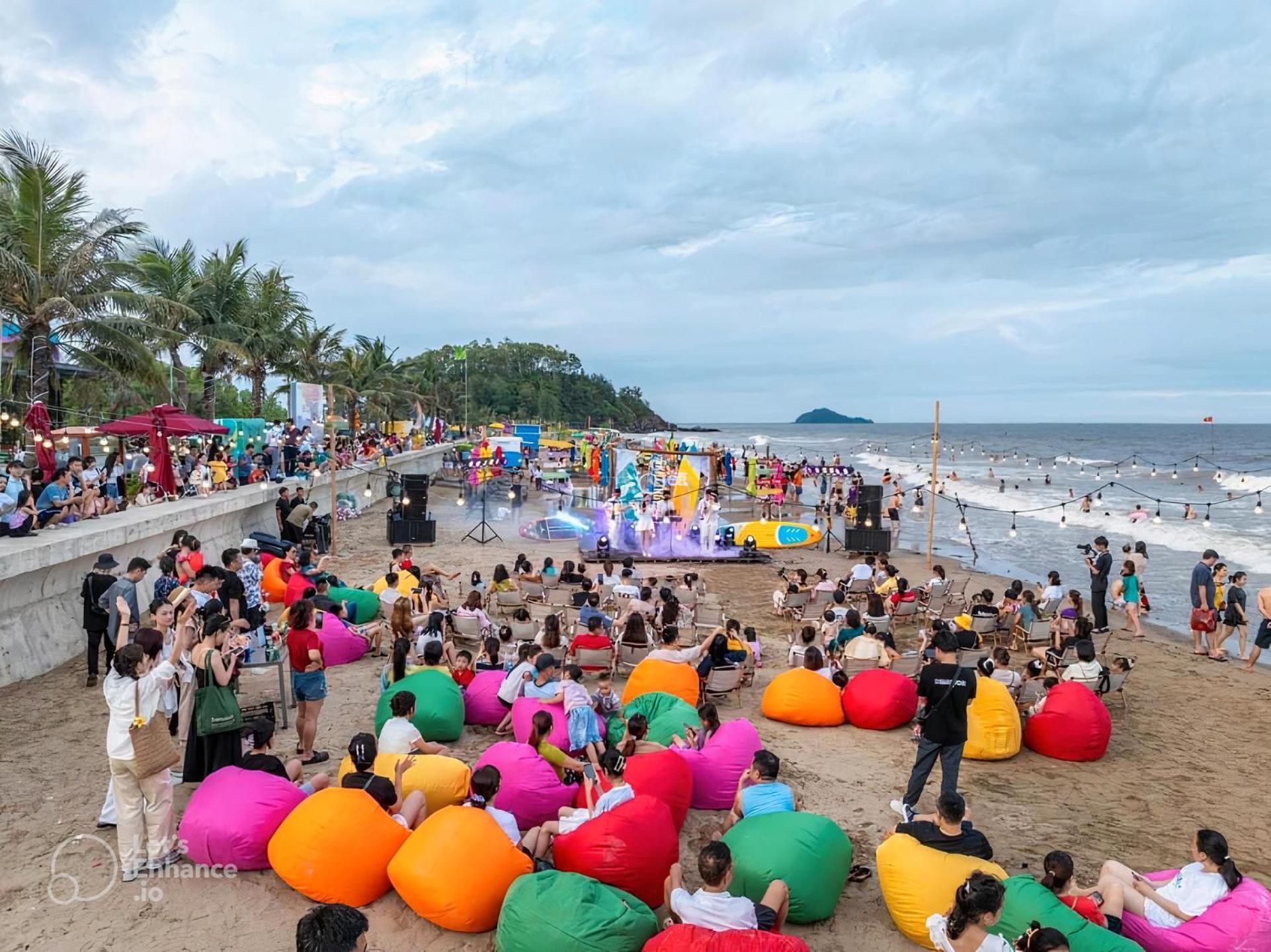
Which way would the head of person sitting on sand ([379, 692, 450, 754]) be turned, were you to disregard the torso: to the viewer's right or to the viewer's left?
to the viewer's right

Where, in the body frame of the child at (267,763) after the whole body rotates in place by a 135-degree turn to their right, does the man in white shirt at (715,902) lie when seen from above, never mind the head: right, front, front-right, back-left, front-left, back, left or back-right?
front-left

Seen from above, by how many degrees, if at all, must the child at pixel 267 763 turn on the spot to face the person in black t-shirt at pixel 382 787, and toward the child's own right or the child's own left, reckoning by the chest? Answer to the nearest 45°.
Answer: approximately 90° to the child's own right

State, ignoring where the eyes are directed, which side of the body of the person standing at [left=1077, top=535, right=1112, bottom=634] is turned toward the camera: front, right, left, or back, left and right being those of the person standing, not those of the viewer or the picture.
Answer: left

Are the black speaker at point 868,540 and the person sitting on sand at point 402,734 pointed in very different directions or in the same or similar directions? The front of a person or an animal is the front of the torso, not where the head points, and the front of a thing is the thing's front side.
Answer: very different directions

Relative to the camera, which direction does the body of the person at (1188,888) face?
to the viewer's left

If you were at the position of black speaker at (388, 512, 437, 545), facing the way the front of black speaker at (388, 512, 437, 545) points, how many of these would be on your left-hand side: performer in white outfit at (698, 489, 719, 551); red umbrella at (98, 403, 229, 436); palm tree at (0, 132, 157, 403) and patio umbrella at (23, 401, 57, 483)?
1

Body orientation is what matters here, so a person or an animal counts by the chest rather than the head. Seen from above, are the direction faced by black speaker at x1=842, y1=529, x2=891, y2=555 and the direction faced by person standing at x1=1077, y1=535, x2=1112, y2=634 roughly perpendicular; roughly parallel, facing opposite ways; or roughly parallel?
roughly perpendicular

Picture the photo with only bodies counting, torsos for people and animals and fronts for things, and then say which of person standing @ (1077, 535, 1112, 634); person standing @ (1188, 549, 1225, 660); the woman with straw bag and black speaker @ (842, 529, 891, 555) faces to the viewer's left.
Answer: person standing @ (1077, 535, 1112, 634)

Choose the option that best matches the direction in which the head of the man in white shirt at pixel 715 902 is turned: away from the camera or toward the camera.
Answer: away from the camera
